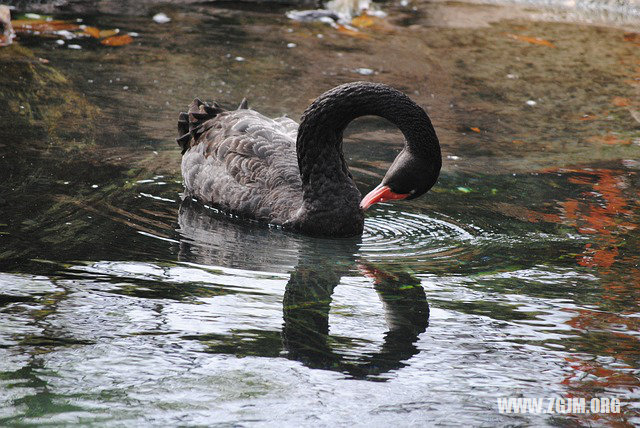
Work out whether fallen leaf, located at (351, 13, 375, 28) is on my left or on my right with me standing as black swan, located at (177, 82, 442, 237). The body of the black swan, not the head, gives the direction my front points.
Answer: on my left

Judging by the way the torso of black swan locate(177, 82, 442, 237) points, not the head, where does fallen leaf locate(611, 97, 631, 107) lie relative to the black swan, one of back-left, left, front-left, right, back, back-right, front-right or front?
left

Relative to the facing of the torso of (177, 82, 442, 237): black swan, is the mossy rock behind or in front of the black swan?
behind

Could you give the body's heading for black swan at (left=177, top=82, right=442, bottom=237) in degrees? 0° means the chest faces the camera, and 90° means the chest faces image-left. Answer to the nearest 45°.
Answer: approximately 315°

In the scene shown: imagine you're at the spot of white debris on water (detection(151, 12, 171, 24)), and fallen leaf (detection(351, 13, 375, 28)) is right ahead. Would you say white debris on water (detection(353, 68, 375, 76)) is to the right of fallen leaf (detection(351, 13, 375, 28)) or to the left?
right

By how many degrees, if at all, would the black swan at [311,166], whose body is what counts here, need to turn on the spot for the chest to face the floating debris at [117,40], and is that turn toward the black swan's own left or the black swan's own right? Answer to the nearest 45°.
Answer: approximately 180°

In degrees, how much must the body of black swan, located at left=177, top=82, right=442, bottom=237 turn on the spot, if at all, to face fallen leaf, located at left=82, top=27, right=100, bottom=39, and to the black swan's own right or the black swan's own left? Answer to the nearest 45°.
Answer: approximately 180°

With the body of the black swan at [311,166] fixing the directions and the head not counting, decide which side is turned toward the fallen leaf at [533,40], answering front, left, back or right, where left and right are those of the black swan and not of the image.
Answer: left

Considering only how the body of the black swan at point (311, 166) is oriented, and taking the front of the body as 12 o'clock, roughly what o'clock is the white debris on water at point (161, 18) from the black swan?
The white debris on water is roughly at 7 o'clock from the black swan.

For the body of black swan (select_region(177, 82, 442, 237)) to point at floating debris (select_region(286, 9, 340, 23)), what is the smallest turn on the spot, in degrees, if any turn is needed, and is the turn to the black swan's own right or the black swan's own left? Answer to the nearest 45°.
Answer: approximately 135° to the black swan's own left
